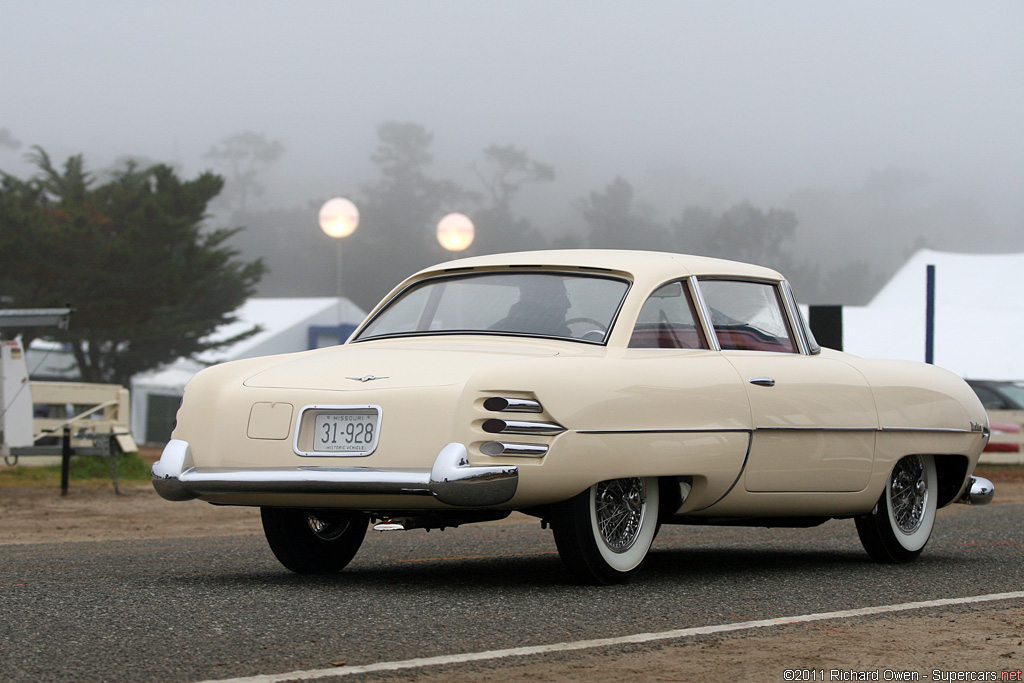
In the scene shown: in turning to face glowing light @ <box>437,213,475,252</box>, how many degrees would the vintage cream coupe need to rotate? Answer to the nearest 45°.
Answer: approximately 45° to its left

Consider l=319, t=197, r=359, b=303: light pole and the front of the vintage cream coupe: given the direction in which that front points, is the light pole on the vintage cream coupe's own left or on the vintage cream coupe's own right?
on the vintage cream coupe's own left

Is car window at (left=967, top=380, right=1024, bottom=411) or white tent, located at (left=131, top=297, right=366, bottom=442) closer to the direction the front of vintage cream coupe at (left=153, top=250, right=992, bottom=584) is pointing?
the car window

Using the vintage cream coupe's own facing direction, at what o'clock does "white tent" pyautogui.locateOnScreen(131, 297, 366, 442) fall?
The white tent is roughly at 10 o'clock from the vintage cream coupe.

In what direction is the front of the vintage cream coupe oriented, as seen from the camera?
facing away from the viewer and to the right of the viewer

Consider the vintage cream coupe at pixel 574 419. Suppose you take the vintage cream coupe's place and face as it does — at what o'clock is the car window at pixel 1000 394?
The car window is roughly at 11 o'clock from the vintage cream coupe.

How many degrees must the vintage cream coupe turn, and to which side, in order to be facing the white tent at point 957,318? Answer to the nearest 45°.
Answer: approximately 45° to its left
